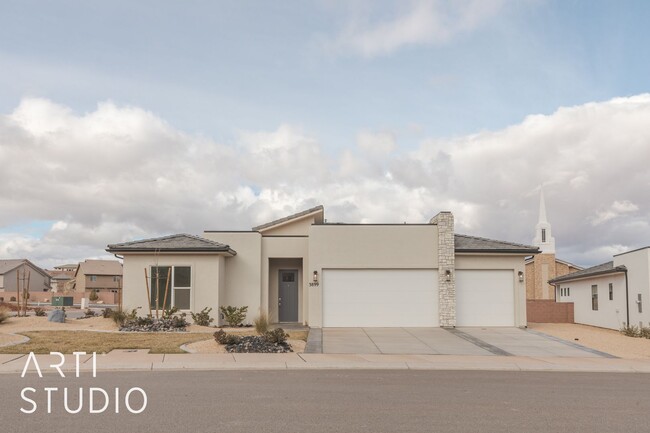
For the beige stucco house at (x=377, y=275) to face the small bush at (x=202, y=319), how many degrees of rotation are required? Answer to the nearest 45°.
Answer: approximately 90° to its right

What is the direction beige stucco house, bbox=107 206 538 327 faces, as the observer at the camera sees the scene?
facing the viewer

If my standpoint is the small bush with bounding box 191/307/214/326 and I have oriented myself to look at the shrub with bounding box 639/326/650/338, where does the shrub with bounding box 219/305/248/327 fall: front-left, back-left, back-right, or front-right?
front-left

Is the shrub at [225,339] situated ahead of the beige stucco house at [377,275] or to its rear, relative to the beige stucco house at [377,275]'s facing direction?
ahead

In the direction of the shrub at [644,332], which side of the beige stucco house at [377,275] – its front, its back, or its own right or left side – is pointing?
left

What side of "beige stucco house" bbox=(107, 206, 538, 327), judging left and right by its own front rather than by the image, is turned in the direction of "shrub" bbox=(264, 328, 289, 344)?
front

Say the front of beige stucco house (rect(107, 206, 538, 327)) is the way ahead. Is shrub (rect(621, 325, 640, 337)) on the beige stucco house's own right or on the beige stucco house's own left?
on the beige stucco house's own left

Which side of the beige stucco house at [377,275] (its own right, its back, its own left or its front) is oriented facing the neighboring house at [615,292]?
left

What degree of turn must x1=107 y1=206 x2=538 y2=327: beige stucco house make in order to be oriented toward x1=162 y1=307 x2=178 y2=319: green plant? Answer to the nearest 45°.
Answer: approximately 90° to its right

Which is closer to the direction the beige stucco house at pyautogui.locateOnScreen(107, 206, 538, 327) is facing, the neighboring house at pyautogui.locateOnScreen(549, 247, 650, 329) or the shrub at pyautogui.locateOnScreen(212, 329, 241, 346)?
the shrub
